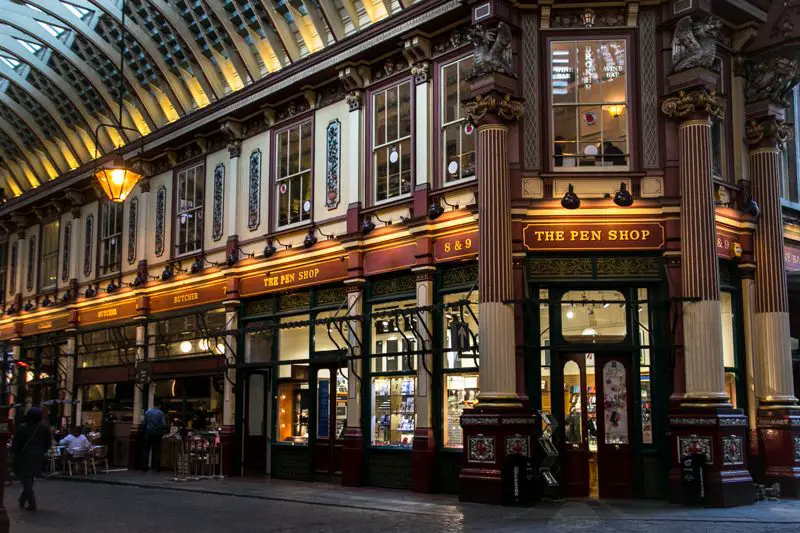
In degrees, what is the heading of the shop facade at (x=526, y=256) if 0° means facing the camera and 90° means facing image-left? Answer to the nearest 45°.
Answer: approximately 0°

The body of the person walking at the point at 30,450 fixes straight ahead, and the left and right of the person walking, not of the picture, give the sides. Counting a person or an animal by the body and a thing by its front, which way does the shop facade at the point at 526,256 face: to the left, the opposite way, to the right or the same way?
the opposite way

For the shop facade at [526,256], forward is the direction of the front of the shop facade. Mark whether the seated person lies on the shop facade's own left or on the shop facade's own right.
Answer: on the shop facade's own right

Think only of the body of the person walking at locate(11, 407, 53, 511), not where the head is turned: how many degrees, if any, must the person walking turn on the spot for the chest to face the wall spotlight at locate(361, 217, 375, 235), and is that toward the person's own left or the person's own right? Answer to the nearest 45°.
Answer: approximately 90° to the person's own right

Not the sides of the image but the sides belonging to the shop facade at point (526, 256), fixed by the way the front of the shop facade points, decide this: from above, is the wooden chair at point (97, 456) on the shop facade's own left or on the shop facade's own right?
on the shop facade's own right

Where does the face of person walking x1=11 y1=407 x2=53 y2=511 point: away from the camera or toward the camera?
away from the camera

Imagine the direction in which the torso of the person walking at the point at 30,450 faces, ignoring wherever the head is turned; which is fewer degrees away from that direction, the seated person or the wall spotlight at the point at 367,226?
the seated person

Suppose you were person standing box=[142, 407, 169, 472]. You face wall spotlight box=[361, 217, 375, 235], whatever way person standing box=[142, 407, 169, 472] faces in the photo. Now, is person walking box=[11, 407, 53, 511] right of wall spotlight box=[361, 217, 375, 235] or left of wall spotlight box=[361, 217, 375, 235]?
right

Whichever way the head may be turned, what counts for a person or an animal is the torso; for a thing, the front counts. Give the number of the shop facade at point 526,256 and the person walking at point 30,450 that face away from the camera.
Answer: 1

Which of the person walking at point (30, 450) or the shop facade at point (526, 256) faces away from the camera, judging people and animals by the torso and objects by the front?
the person walking

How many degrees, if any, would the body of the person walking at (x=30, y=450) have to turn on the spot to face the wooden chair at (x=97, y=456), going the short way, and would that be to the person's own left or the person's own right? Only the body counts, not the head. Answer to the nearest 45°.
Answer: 0° — they already face it

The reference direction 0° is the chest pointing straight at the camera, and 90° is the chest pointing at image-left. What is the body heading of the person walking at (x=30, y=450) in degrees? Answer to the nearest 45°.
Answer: approximately 180°

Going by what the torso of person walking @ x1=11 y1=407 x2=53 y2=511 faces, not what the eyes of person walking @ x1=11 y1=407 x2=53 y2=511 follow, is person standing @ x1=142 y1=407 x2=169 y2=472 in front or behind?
in front
